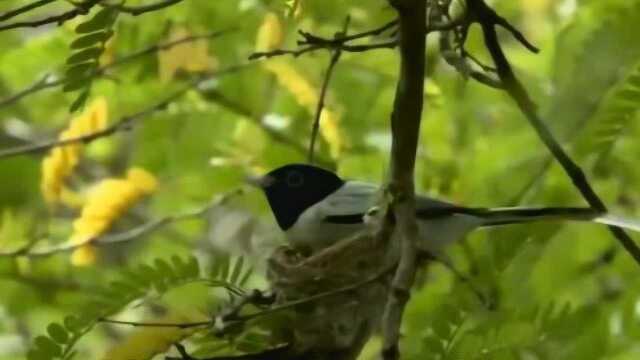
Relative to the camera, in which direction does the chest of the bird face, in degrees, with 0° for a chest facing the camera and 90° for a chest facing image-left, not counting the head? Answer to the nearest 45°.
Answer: approximately 90°
